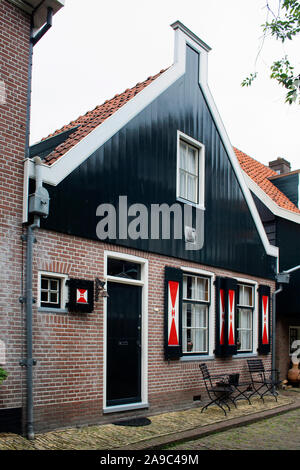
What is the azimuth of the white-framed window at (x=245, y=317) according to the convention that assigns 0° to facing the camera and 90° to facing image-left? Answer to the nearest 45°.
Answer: approximately 315°

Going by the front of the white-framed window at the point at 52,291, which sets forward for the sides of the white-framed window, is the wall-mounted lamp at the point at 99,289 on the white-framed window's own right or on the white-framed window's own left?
on the white-framed window's own left

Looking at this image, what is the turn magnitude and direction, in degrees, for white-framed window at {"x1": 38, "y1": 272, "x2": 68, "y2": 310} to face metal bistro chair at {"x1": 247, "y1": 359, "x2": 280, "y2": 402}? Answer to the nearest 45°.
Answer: approximately 90° to its left

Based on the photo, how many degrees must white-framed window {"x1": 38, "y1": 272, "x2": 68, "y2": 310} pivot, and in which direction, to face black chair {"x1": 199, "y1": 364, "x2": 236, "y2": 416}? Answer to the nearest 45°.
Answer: approximately 90° to its left

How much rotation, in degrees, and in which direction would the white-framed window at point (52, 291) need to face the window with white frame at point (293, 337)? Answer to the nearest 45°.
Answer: approximately 90° to its left

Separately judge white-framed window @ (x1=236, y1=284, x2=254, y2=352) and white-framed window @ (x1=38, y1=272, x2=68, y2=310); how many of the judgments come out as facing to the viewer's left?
0

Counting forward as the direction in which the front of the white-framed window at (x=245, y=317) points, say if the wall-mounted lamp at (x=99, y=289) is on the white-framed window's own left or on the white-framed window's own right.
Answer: on the white-framed window's own right

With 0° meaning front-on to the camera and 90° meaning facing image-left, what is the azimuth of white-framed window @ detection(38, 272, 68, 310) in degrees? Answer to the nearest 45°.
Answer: approximately 315°
